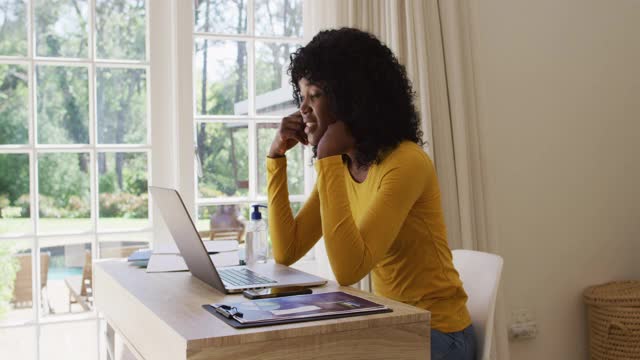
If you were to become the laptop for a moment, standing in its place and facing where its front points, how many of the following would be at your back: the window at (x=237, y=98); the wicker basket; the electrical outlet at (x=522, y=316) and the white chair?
0

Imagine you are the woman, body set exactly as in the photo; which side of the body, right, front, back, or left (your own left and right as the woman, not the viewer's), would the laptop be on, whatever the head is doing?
front

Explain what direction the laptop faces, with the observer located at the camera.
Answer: facing away from the viewer and to the right of the viewer

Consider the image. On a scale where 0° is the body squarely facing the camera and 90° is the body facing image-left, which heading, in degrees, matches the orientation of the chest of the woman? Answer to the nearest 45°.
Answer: approximately 45°

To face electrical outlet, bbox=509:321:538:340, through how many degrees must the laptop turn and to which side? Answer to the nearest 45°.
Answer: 0° — it already faces it

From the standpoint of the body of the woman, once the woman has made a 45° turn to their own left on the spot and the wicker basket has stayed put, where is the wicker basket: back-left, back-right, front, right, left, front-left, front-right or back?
back-left

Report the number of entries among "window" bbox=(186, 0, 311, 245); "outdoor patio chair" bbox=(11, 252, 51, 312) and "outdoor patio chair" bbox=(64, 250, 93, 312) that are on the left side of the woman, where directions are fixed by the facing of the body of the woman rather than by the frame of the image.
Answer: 0

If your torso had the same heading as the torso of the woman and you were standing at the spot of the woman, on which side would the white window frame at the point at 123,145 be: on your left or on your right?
on your right

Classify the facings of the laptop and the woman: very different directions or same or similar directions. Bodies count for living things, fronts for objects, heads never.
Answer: very different directions

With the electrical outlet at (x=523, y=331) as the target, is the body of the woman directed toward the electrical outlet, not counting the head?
no

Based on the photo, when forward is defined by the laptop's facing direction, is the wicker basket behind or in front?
in front

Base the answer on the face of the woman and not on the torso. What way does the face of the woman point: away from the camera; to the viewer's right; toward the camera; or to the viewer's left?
to the viewer's left
